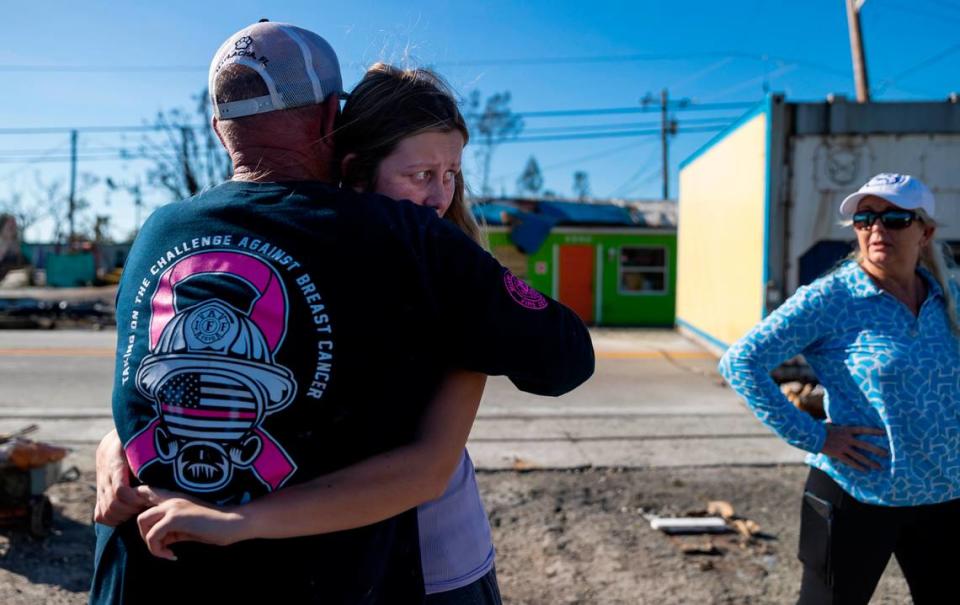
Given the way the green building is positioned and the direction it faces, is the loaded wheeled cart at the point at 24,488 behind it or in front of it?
in front

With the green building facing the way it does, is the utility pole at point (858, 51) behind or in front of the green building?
in front

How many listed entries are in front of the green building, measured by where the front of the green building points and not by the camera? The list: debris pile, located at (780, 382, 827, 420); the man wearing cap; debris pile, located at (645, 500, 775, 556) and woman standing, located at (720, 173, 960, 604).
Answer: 4

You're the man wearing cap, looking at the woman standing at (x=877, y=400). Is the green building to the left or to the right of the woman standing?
left

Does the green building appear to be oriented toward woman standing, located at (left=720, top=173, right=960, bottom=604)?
yes

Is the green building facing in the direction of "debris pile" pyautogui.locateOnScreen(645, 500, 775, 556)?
yes

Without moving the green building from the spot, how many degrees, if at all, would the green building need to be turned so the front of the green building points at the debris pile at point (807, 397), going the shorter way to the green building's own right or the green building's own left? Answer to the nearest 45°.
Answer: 0° — it already faces it

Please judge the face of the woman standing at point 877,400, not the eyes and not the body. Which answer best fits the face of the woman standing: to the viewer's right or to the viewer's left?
to the viewer's left

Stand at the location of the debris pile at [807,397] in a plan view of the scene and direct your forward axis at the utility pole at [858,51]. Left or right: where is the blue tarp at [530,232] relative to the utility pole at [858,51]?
left

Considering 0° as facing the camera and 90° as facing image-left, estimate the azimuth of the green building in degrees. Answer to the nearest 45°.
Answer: approximately 0°
